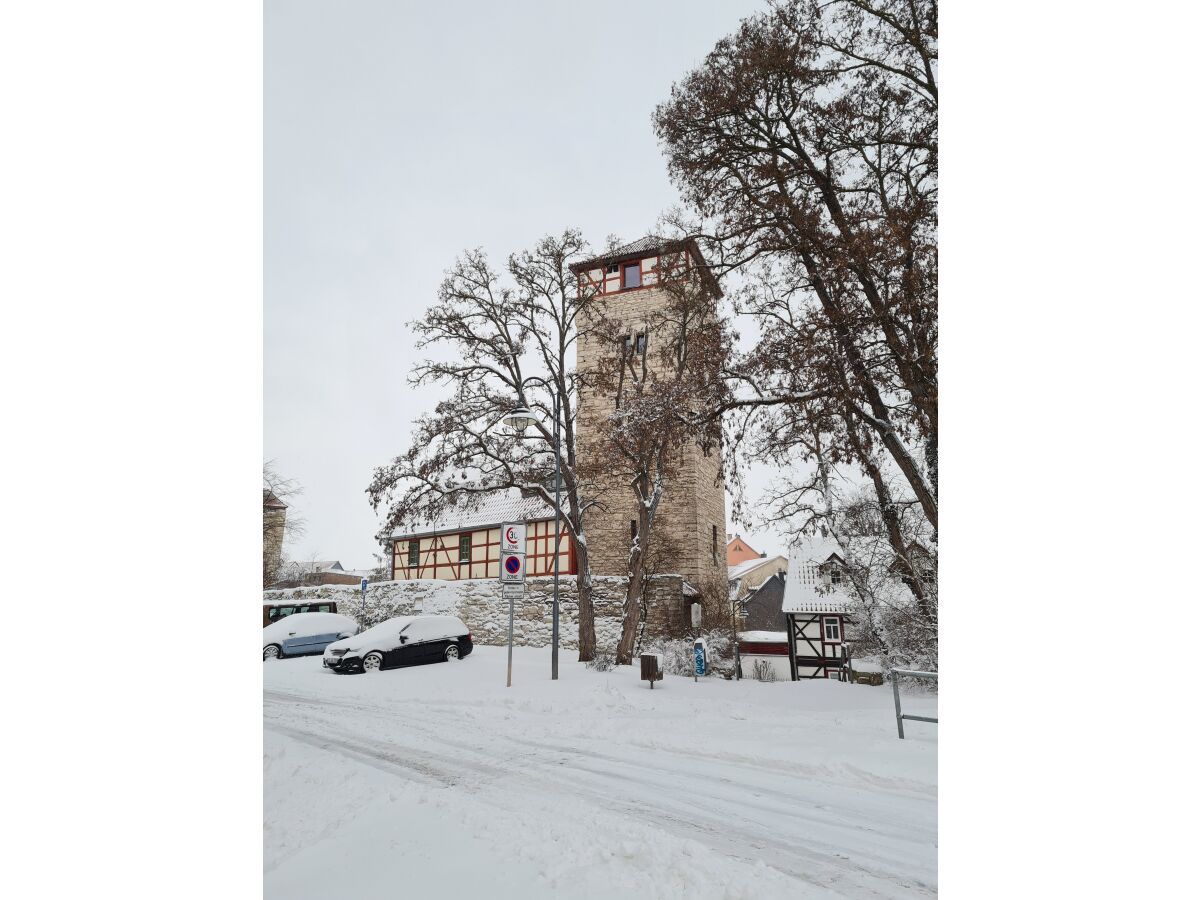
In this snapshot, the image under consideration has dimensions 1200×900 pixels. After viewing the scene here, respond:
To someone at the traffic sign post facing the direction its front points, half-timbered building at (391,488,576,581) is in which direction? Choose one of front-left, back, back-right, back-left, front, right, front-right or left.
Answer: back

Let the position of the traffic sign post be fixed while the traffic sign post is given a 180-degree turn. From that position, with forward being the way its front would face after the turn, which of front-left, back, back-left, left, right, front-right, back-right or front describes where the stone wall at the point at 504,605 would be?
front

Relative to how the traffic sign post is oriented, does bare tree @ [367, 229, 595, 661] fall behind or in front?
behind

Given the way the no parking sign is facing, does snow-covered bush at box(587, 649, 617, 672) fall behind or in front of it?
behind

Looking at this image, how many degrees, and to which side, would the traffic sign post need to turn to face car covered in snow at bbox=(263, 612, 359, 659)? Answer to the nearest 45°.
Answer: approximately 135° to its right

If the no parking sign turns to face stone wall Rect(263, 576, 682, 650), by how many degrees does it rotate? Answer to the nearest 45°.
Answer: approximately 180°
